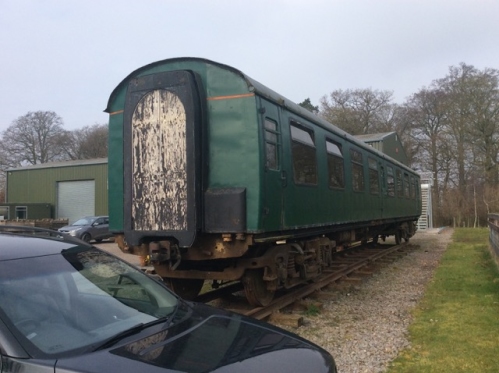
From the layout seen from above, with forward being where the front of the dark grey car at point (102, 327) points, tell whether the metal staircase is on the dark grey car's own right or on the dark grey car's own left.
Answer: on the dark grey car's own left

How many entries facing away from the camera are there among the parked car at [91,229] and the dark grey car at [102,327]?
0

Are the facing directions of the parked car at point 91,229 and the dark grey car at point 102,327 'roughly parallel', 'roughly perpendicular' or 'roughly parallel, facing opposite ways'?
roughly perpendicular

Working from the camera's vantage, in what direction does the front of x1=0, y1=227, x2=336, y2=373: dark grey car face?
facing the viewer and to the right of the viewer

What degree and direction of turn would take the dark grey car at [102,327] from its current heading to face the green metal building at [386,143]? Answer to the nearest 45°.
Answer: approximately 90° to its left

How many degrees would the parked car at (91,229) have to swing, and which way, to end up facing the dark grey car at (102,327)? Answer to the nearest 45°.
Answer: approximately 45° to its left

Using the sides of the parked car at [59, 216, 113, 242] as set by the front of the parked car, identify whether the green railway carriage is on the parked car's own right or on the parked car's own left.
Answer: on the parked car's own left

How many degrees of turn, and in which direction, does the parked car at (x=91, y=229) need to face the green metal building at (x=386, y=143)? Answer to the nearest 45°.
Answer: approximately 135° to its left

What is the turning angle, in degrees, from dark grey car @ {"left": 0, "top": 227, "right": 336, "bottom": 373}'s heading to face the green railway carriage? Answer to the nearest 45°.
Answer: approximately 135° to its left

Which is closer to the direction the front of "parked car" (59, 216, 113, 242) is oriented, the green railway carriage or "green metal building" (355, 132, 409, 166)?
the green railway carriage

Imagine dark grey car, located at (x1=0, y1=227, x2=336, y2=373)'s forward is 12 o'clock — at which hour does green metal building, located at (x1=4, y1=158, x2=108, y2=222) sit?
The green metal building is roughly at 7 o'clock from the dark grey car.

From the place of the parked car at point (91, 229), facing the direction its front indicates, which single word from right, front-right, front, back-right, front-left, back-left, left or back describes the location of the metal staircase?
back-left
